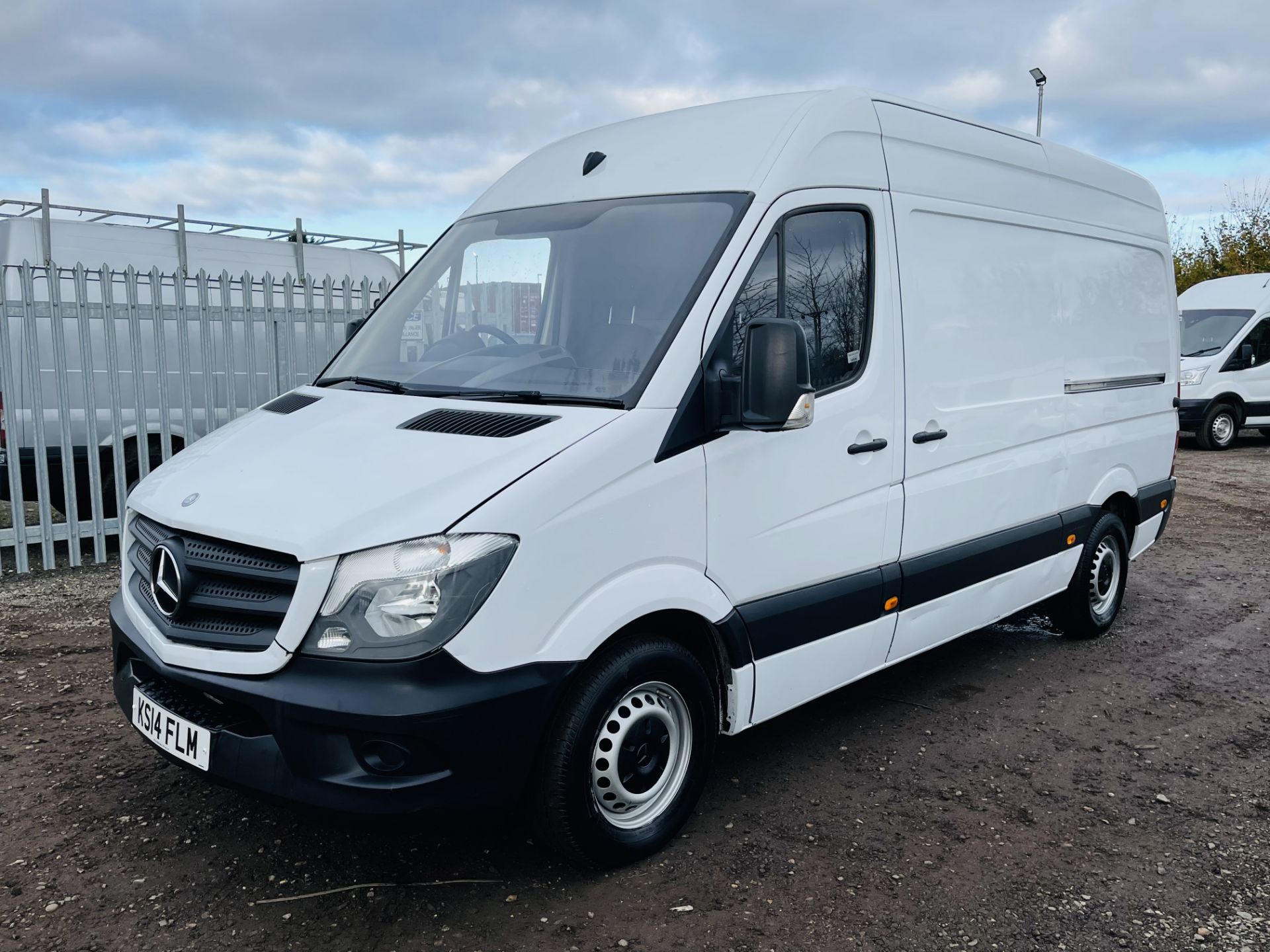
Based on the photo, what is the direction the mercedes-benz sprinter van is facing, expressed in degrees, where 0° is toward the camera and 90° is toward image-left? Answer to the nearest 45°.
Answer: approximately 45°

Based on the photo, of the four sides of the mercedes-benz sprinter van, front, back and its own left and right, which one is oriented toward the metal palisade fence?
right

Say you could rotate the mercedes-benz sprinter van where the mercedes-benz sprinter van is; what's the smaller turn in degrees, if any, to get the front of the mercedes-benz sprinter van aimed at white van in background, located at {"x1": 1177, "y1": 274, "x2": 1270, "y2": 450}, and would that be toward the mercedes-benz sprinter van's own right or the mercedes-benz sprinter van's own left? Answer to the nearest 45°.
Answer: approximately 180°
